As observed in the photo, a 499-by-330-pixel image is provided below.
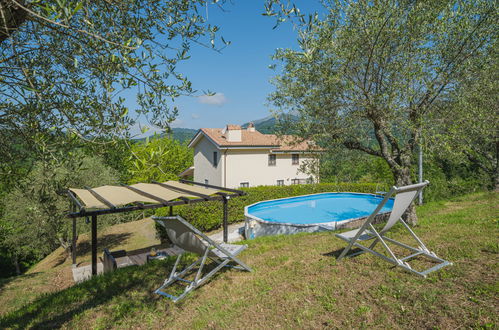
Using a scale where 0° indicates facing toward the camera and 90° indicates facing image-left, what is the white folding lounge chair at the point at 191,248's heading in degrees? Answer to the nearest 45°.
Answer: approximately 225°

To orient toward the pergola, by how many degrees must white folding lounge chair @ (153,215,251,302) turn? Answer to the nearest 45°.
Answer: approximately 90° to its left

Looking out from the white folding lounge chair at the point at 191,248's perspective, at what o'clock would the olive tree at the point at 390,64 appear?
The olive tree is roughly at 1 o'clock from the white folding lounge chair.

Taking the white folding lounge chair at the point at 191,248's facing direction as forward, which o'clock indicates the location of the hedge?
The hedge is roughly at 11 o'clock from the white folding lounge chair.

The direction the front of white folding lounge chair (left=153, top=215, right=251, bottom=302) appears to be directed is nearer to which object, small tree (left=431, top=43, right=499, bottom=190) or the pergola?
the small tree

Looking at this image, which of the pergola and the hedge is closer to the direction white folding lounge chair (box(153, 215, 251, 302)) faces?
the hedge

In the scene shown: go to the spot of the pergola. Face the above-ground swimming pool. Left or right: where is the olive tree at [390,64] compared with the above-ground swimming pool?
right
